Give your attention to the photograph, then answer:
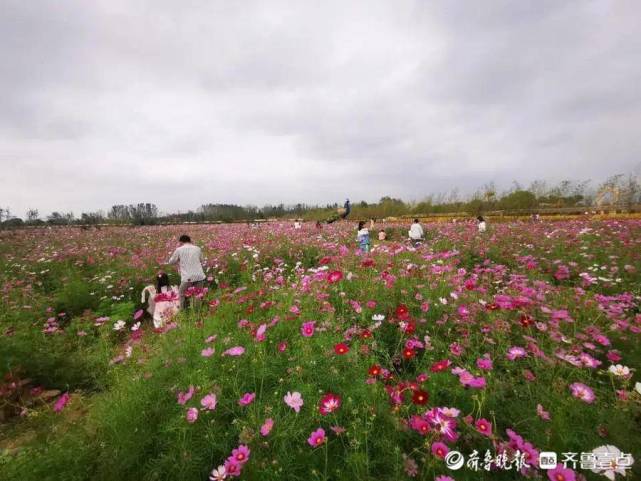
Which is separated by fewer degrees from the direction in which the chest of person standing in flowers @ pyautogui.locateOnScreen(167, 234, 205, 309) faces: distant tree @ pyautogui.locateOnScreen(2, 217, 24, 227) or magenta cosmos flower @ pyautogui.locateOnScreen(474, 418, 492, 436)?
the distant tree

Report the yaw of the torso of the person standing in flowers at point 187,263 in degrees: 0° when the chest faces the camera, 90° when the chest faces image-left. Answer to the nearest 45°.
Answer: approximately 135°

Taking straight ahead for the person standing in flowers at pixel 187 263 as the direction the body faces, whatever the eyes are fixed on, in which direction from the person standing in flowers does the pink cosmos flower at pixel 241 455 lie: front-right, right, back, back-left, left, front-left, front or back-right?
back-left

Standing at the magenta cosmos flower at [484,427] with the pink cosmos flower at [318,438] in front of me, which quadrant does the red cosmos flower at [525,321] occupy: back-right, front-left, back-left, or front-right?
back-right

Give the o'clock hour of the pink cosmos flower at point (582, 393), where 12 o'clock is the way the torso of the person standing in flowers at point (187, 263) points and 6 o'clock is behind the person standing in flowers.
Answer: The pink cosmos flower is roughly at 5 o'clock from the person standing in flowers.

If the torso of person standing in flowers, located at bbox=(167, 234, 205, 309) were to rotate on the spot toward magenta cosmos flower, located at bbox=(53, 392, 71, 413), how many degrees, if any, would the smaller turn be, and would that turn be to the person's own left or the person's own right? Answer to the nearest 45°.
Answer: approximately 135° to the person's own left

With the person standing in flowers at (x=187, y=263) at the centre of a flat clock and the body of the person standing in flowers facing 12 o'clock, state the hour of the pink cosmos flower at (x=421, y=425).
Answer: The pink cosmos flower is roughly at 7 o'clock from the person standing in flowers.

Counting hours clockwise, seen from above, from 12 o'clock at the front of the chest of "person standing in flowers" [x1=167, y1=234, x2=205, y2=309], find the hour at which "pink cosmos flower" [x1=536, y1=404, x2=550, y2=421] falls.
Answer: The pink cosmos flower is roughly at 7 o'clock from the person standing in flowers.

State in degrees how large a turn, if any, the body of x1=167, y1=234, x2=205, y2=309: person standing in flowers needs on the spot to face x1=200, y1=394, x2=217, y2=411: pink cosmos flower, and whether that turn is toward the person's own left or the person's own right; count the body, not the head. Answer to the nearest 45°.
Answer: approximately 135° to the person's own left

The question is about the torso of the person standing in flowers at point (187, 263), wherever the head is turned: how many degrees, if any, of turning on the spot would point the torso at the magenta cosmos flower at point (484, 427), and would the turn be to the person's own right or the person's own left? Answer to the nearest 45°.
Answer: approximately 135° to the person's own left
